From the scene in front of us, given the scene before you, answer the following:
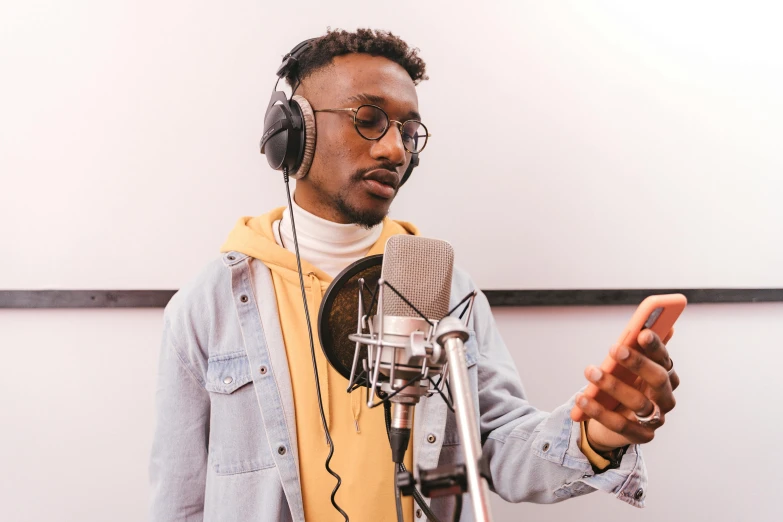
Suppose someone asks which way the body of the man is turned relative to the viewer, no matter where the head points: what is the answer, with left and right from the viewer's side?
facing the viewer and to the right of the viewer

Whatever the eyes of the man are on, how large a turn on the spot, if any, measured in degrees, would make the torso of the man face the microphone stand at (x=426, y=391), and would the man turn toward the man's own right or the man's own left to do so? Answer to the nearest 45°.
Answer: approximately 45° to the man's own right

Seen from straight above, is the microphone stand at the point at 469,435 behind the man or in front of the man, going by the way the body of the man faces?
in front

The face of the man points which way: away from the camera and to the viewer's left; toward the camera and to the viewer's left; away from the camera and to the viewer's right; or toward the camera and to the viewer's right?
toward the camera and to the viewer's right
